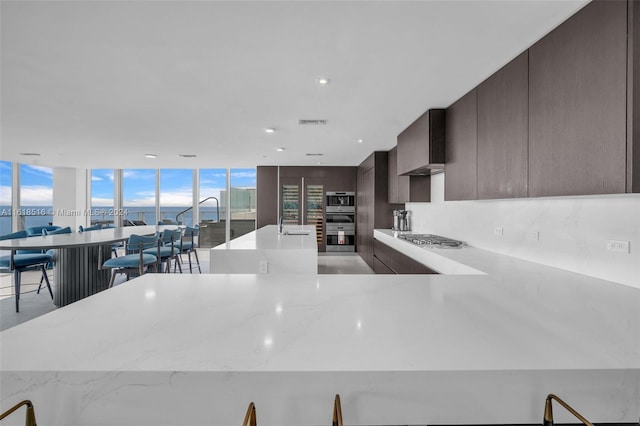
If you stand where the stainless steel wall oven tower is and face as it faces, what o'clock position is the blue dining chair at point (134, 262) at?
The blue dining chair is roughly at 1 o'clock from the stainless steel wall oven tower.

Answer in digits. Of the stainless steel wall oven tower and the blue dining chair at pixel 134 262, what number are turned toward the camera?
1

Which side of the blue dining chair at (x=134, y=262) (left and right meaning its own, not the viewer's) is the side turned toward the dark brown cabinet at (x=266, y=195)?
right

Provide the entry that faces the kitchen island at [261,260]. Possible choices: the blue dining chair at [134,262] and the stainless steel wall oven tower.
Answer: the stainless steel wall oven tower

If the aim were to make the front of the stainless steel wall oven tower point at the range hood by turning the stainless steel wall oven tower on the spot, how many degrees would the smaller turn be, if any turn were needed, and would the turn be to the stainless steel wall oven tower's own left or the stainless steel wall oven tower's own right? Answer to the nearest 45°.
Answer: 0° — it already faces it

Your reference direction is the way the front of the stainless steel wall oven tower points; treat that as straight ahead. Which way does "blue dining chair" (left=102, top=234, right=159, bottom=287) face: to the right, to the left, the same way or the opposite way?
to the right

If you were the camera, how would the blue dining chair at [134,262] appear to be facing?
facing away from the viewer and to the left of the viewer

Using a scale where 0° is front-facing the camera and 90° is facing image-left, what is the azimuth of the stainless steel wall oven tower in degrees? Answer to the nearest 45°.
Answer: approximately 0°

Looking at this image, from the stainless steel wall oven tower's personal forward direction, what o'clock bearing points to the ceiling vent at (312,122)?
The ceiling vent is roughly at 12 o'clock from the stainless steel wall oven tower.

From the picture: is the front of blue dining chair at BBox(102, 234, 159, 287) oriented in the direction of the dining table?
yes

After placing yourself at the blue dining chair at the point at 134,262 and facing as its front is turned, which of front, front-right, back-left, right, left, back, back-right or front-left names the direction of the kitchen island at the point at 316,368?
back-left

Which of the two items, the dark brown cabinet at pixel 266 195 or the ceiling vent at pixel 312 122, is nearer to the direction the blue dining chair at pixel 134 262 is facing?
the dark brown cabinet
